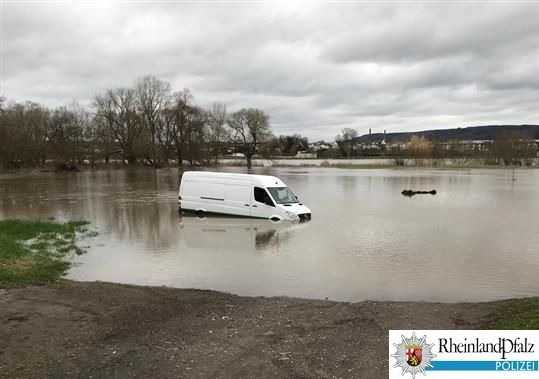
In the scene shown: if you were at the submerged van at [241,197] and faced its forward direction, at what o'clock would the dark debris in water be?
The dark debris in water is roughly at 9 o'clock from the submerged van.

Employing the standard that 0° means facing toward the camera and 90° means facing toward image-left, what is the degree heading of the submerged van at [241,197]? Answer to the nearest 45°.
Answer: approximately 315°
